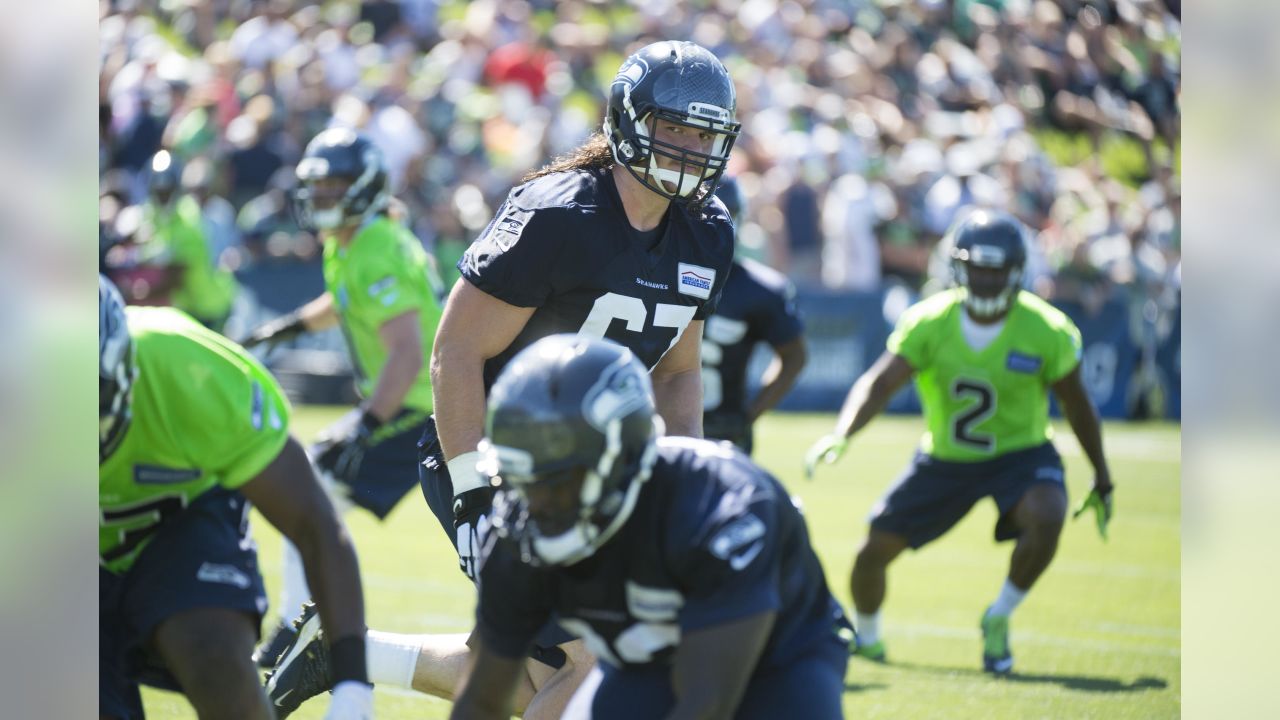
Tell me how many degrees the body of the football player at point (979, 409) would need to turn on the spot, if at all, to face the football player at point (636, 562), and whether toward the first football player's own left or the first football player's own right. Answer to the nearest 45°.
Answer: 0° — they already face them

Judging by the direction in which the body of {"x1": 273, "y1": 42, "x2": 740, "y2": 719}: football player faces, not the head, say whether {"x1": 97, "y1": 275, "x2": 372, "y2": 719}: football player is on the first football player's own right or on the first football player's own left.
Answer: on the first football player's own right

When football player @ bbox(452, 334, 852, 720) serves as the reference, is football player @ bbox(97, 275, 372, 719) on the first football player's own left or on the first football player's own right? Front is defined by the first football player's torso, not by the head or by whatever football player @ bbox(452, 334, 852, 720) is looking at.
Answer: on the first football player's own right

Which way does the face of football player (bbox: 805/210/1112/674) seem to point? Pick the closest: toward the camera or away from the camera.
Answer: toward the camera

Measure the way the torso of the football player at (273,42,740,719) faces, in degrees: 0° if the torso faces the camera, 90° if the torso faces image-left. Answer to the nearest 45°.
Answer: approximately 315°

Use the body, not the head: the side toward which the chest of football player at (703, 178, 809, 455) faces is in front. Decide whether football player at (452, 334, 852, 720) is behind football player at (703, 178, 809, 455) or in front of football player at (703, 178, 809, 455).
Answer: in front

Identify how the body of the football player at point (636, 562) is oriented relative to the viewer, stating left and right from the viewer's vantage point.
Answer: facing the viewer and to the left of the viewer

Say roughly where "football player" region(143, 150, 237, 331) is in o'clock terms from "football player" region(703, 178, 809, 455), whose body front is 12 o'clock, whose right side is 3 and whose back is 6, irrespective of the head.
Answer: "football player" region(143, 150, 237, 331) is roughly at 3 o'clock from "football player" region(703, 178, 809, 455).

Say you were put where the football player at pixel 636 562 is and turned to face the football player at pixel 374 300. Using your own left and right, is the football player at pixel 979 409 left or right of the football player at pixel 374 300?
right

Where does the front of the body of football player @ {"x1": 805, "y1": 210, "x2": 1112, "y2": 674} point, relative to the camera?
toward the camera

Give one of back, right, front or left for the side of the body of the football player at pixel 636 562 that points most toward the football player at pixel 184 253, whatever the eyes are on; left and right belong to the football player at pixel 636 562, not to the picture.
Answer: right

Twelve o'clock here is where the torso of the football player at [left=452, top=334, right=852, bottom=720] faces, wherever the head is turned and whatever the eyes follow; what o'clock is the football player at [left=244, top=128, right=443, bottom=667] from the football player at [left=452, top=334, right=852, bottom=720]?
the football player at [left=244, top=128, right=443, bottom=667] is roughly at 4 o'clock from the football player at [left=452, top=334, right=852, bottom=720].
